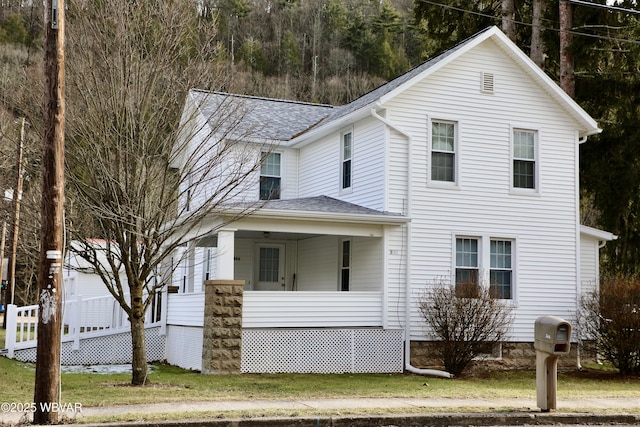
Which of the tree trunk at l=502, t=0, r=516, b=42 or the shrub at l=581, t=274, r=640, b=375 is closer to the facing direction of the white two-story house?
the shrub

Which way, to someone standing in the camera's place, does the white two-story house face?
facing the viewer and to the right of the viewer

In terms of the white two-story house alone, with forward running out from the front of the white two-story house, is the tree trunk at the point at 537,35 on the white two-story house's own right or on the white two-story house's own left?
on the white two-story house's own left

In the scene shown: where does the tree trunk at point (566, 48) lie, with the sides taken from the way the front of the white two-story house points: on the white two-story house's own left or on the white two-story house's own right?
on the white two-story house's own left

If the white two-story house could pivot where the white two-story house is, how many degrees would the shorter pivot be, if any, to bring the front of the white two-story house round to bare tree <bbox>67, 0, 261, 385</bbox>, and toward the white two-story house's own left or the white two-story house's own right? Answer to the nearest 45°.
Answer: approximately 90° to the white two-story house's own right

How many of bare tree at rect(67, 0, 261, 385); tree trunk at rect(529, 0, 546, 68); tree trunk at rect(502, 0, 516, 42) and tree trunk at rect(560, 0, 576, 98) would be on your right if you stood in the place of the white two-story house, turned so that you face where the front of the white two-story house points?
1

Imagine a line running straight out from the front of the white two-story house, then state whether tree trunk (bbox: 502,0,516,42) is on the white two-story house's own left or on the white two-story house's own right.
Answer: on the white two-story house's own left

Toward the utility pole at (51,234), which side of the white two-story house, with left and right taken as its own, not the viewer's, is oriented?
right
